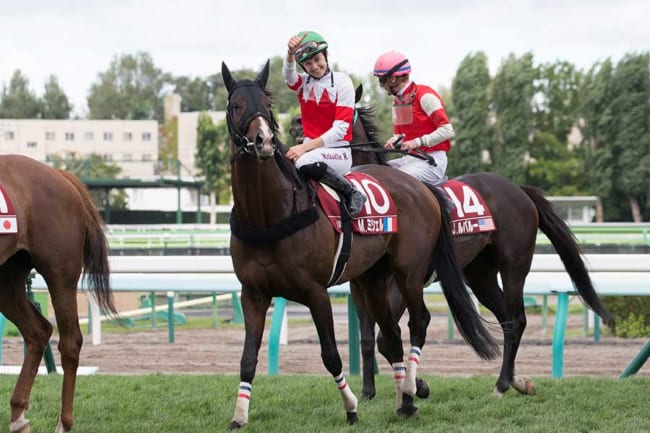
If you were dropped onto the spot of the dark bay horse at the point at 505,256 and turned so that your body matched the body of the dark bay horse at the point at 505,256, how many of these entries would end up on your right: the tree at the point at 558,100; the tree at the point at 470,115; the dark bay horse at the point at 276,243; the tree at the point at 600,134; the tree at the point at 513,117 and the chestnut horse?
4

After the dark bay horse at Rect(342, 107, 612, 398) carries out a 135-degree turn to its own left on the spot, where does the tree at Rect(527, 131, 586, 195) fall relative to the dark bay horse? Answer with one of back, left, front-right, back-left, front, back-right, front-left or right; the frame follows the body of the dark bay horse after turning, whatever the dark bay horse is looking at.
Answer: back-left

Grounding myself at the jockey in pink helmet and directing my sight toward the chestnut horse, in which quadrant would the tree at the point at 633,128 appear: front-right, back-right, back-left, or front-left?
back-right

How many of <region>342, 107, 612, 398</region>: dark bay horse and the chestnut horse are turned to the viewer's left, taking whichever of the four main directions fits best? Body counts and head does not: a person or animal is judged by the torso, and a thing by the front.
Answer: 2

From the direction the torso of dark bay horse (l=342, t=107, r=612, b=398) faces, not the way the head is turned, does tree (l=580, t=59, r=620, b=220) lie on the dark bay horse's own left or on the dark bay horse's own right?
on the dark bay horse's own right

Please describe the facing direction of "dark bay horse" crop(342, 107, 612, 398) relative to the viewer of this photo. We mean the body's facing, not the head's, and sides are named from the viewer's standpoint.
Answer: facing to the left of the viewer

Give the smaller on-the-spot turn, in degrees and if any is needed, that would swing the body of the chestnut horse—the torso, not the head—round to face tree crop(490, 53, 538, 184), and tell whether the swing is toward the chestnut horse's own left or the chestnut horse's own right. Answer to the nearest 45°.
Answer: approximately 135° to the chestnut horse's own right

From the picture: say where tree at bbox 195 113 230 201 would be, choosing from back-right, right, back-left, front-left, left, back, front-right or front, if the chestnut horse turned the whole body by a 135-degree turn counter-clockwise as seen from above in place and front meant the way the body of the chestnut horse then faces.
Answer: back-left

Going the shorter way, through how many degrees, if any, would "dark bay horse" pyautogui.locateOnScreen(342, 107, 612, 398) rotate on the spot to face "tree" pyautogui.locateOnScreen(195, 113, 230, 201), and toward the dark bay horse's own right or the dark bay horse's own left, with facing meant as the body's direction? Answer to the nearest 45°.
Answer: approximately 90° to the dark bay horse's own right

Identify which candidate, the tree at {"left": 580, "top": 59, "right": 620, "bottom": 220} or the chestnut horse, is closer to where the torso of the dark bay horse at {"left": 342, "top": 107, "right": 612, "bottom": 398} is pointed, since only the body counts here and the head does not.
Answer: the chestnut horse

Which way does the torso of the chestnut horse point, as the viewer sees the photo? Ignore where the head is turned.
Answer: to the viewer's left

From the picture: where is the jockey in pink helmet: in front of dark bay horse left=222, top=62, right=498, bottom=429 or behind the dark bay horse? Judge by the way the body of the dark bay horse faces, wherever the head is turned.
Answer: behind

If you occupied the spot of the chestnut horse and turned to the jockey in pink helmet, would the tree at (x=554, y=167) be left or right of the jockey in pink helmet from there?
left
